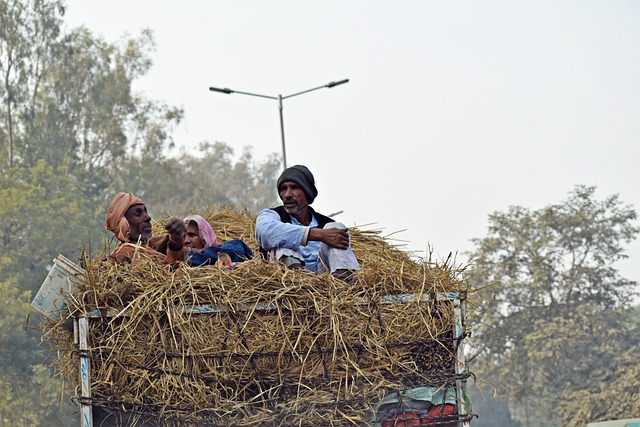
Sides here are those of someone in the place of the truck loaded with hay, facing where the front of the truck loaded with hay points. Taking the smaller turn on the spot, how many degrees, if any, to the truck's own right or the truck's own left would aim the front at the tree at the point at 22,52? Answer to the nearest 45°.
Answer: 0° — it already faces it

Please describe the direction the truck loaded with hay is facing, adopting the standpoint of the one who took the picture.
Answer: facing away from the viewer
